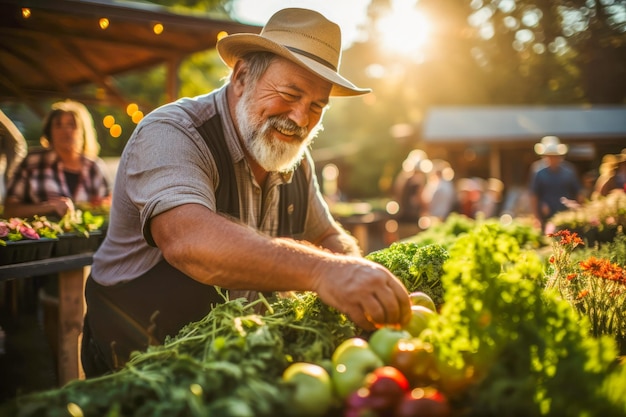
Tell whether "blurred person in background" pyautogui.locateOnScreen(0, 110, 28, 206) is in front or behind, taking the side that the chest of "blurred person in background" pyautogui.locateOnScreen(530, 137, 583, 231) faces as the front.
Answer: in front

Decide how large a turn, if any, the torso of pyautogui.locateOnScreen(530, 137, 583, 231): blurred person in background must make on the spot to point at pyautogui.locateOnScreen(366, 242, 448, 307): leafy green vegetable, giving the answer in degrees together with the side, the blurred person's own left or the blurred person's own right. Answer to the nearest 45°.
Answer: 0° — they already face it

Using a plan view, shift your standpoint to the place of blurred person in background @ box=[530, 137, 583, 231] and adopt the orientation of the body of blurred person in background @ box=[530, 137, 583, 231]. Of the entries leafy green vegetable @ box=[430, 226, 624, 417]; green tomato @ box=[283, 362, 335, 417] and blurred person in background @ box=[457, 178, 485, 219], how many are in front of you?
2

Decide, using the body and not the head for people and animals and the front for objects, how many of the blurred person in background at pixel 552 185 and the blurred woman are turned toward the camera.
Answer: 2

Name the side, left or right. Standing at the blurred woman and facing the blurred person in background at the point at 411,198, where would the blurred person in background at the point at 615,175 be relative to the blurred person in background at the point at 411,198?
right

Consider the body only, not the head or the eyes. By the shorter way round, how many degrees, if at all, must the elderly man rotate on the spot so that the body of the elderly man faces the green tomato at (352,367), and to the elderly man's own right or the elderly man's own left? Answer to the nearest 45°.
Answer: approximately 45° to the elderly man's own right

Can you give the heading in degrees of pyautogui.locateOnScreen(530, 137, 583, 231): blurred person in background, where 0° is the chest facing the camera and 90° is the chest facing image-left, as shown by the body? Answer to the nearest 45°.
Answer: approximately 0°

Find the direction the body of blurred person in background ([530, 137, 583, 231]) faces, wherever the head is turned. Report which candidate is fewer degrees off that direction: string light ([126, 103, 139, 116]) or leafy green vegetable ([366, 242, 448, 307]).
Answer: the leafy green vegetable

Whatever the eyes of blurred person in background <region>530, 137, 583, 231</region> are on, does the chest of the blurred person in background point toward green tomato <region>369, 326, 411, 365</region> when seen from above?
yes

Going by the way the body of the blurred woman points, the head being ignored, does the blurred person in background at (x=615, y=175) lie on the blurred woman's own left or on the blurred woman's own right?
on the blurred woman's own left

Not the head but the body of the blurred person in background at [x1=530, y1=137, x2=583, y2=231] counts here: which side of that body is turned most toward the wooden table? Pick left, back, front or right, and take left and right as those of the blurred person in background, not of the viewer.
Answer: front
